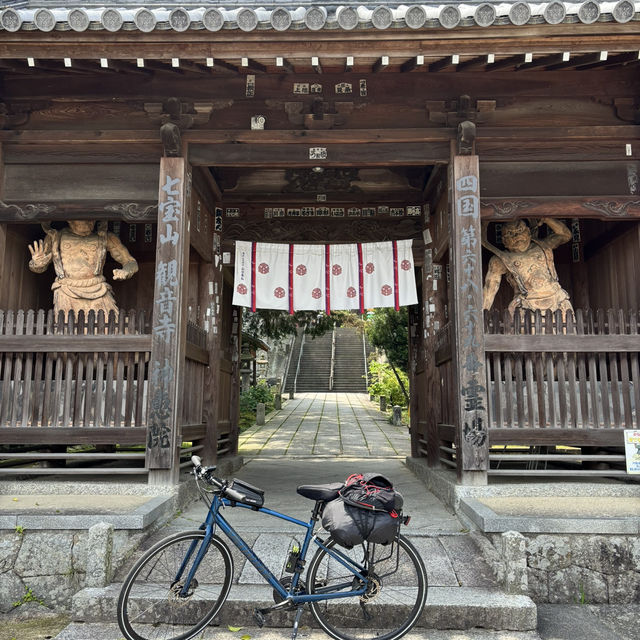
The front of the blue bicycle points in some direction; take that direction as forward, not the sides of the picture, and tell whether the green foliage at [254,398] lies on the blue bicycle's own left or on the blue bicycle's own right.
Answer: on the blue bicycle's own right

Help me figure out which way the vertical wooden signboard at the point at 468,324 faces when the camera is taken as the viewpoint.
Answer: facing the viewer

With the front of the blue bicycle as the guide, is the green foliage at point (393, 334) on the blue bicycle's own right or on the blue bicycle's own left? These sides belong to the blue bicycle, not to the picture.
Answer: on the blue bicycle's own right

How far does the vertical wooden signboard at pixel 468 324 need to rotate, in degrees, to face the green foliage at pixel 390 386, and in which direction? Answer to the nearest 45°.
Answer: approximately 180°

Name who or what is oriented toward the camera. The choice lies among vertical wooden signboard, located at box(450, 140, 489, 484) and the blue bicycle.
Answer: the vertical wooden signboard

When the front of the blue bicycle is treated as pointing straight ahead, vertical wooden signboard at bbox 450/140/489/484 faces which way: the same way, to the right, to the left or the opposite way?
to the left

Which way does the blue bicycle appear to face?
to the viewer's left

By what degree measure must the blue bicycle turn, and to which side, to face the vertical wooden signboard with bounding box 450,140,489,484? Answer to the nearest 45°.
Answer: approximately 135° to its right

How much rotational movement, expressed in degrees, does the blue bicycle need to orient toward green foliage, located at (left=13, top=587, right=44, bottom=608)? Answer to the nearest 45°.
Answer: approximately 45° to its right

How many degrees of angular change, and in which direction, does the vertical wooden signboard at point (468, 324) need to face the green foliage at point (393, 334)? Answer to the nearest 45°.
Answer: approximately 180°

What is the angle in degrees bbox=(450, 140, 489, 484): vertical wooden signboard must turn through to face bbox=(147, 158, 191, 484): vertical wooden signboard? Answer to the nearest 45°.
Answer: approximately 90° to its right

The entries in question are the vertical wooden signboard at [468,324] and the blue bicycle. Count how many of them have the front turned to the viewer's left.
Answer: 1

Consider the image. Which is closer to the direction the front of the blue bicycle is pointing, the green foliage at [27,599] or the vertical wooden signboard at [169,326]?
the green foliage

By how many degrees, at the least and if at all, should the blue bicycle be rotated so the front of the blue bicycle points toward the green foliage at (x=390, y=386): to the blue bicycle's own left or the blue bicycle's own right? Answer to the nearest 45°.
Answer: approximately 90° to the blue bicycle's own right

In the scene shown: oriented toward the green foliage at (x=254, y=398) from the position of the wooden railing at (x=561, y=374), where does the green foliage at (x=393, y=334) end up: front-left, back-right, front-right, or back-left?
front-right

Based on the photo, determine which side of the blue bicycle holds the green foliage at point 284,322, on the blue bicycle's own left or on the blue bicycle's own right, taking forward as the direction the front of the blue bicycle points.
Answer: on the blue bicycle's own right
